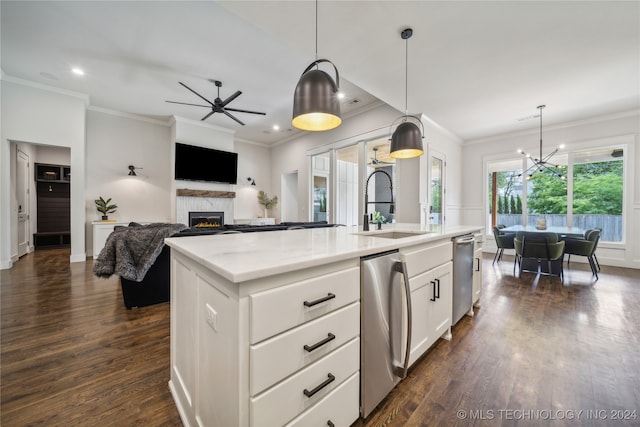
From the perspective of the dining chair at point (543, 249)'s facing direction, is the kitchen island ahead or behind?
behind

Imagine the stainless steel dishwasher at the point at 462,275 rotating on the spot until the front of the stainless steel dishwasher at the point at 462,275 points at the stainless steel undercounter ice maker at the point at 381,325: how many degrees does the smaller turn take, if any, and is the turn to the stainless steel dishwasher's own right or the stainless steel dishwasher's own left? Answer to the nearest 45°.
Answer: approximately 90° to the stainless steel dishwasher's own right

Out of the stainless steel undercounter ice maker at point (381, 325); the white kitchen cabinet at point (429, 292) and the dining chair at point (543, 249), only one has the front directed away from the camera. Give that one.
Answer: the dining chair

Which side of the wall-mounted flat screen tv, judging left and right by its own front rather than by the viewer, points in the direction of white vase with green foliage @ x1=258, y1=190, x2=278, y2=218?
left

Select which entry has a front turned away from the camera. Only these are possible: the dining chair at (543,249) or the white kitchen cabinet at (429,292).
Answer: the dining chair

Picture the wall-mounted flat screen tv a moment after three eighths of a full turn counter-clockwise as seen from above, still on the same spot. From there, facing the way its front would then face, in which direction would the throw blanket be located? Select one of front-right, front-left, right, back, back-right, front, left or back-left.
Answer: back

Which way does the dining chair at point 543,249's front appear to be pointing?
away from the camera

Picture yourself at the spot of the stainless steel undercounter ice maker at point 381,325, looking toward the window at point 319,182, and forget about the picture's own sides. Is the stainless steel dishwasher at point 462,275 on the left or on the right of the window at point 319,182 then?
right

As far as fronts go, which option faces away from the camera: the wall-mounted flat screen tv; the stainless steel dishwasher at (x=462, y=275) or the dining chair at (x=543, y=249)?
the dining chair

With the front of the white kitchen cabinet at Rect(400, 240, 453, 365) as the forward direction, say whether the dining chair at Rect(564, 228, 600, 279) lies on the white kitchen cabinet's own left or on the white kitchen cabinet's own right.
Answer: on the white kitchen cabinet's own left

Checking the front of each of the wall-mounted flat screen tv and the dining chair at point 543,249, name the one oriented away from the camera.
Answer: the dining chair

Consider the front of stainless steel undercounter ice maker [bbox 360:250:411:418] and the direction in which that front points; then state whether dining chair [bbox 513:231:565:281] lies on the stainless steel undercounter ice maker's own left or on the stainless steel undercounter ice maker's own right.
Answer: on the stainless steel undercounter ice maker's own left

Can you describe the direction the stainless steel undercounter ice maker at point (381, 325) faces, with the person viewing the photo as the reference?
facing the viewer and to the right of the viewer
